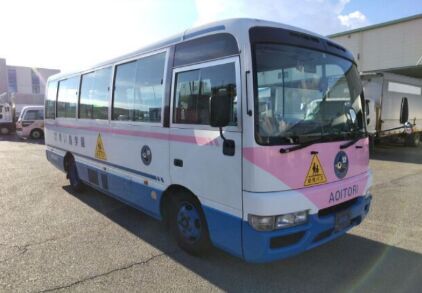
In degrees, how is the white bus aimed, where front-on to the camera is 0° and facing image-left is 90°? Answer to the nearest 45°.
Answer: approximately 315°

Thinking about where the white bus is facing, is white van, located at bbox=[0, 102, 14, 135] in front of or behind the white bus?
behind

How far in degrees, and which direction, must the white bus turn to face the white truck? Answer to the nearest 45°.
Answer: approximately 90° to its left

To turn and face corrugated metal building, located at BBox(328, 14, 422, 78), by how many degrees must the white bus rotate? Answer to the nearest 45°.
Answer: approximately 90° to its left

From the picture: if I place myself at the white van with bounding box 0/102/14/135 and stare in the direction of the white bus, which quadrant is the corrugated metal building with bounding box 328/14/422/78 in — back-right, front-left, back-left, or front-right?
front-left

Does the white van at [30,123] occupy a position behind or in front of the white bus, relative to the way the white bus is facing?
behind
